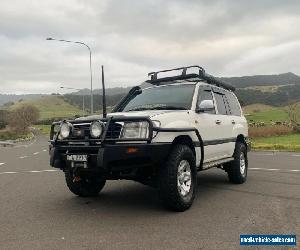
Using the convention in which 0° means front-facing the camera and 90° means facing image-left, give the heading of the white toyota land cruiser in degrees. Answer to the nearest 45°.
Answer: approximately 45°
